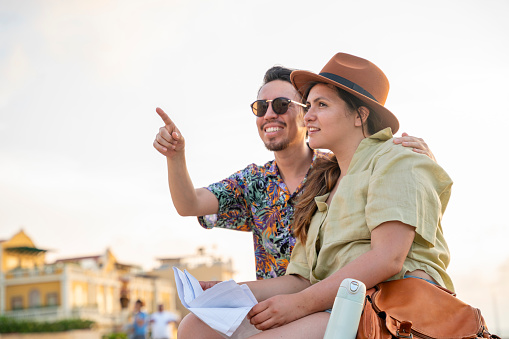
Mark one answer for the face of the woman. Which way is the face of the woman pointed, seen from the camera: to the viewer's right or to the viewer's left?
to the viewer's left

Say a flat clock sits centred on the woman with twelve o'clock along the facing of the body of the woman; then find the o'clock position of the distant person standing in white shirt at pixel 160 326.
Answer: The distant person standing in white shirt is roughly at 4 o'clock from the woman.

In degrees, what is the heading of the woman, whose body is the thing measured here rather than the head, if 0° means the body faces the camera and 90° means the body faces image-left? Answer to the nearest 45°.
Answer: approximately 45°
